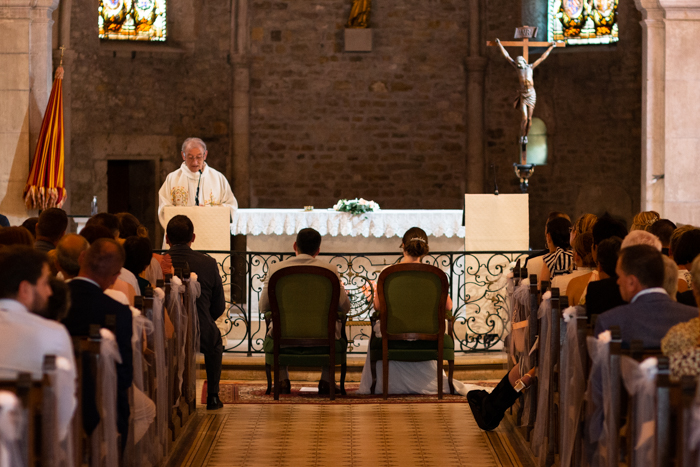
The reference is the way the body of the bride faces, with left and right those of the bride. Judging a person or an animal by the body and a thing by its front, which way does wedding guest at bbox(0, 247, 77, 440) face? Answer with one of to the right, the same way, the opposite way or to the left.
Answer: the same way

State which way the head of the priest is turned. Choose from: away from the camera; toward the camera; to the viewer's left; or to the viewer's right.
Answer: toward the camera

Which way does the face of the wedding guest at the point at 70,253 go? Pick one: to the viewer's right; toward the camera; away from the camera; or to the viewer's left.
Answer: away from the camera

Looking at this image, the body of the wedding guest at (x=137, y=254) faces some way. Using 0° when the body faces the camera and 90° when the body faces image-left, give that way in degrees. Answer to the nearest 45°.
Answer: approximately 180°

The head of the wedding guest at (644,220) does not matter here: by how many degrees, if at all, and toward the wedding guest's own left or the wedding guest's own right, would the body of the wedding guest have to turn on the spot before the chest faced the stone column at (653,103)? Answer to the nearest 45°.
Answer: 0° — they already face it

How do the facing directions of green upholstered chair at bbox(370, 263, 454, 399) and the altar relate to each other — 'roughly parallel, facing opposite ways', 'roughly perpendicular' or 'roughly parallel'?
roughly parallel, facing opposite ways

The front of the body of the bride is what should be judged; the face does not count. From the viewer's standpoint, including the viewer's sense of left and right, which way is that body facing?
facing away from the viewer

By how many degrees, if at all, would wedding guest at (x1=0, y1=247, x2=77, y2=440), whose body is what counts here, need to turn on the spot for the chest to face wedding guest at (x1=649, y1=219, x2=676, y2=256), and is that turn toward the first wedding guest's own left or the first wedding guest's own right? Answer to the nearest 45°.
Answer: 0° — they already face them

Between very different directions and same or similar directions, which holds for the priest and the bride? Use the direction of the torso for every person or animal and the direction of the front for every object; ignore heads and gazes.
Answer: very different directions

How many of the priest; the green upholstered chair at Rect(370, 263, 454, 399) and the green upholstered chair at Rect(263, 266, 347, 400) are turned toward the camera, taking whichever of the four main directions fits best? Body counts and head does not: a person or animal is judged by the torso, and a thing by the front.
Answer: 1

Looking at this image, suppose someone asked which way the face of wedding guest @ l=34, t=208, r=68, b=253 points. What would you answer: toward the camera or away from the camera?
away from the camera

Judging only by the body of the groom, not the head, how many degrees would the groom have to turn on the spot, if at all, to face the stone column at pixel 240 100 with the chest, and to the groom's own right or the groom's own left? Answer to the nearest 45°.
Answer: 0° — they already face it

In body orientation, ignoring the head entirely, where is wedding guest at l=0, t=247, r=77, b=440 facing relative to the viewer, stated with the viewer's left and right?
facing away from the viewer and to the right of the viewer

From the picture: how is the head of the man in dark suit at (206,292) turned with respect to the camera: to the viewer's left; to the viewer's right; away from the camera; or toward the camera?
away from the camera

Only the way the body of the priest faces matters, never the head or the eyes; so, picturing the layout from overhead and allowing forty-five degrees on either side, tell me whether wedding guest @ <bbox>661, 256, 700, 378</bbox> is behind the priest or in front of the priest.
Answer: in front

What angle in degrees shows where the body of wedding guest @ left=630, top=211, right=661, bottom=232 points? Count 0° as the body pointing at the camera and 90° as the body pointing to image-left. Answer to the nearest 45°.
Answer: approximately 180°

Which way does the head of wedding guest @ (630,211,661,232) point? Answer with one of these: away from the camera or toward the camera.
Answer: away from the camera

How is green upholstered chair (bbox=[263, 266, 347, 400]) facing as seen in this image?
away from the camera

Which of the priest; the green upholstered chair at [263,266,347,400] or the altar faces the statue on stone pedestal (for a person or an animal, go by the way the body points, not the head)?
the green upholstered chair

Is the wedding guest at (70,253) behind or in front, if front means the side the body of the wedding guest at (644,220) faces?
behind

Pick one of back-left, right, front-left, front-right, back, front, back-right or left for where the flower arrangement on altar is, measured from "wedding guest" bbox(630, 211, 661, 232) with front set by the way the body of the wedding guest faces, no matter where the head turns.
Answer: front-left

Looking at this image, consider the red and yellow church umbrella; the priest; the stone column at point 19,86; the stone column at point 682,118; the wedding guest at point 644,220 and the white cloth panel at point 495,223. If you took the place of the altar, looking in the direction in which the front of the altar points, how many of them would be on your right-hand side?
3
